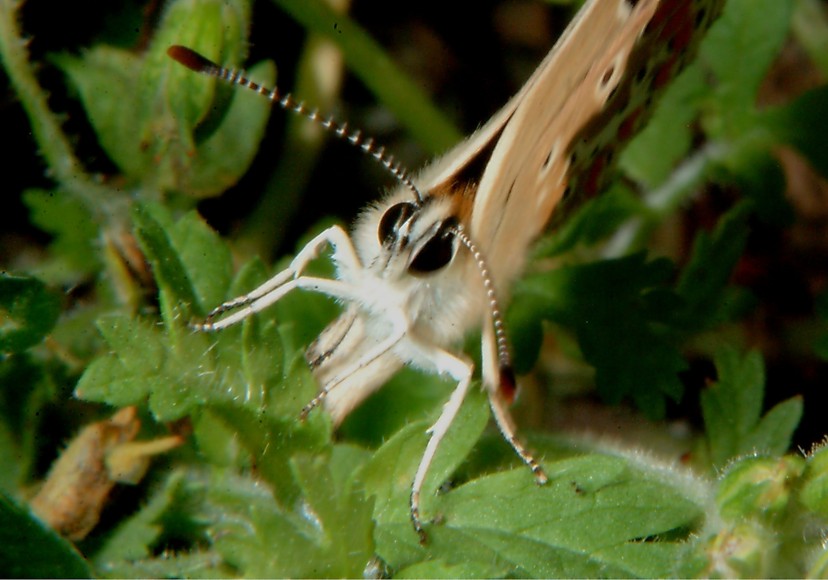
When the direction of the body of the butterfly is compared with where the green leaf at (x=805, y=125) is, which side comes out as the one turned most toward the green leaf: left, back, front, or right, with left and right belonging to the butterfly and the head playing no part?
back

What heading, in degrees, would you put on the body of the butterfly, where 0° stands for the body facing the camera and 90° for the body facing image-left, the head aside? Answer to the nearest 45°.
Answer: approximately 45°
